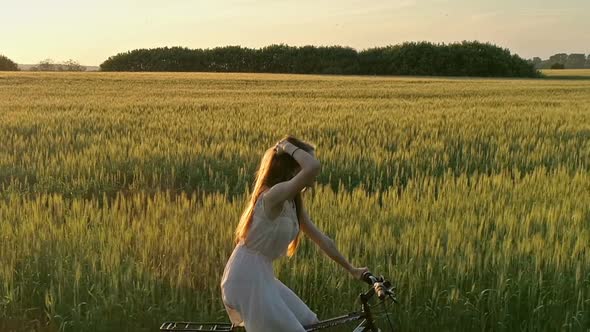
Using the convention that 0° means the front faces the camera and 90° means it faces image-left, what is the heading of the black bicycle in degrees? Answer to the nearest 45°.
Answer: approximately 270°
